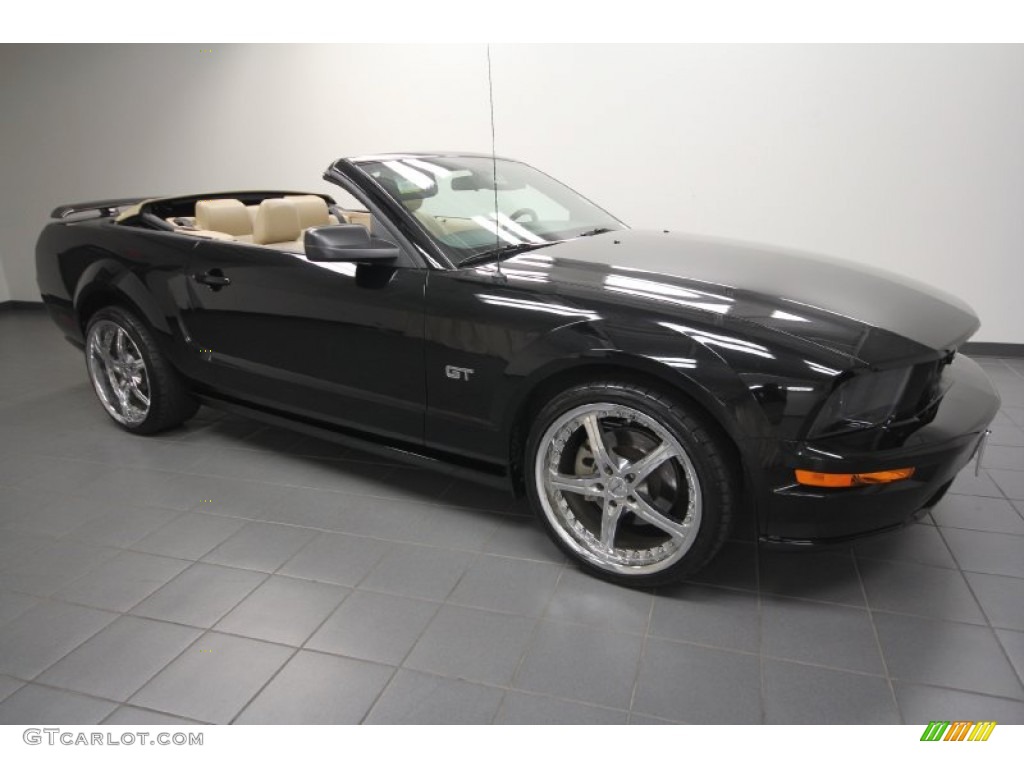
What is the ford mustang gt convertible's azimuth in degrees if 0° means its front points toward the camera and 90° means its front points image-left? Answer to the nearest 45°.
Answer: approximately 315°
